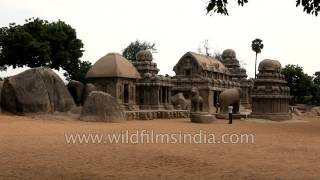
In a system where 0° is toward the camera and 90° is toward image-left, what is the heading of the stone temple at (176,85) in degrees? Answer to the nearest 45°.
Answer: approximately 315°

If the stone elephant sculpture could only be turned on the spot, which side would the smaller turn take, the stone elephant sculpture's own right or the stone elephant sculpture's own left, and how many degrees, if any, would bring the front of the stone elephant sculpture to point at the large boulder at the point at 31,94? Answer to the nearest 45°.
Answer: approximately 180°

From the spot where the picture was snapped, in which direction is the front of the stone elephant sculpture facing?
facing away from the viewer and to the right of the viewer

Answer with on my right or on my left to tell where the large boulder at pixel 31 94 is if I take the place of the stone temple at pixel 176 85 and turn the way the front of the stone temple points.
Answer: on my right

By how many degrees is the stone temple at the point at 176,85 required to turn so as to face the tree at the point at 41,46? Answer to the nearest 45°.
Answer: approximately 180°

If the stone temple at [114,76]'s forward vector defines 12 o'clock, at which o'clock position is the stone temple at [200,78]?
the stone temple at [200,78] is roughly at 9 o'clock from the stone temple at [114,76].

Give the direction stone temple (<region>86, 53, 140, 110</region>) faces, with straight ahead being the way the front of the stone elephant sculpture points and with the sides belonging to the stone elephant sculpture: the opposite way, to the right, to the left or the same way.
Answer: to the right

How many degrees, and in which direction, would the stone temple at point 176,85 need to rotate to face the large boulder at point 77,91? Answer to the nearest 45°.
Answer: approximately 90° to its right

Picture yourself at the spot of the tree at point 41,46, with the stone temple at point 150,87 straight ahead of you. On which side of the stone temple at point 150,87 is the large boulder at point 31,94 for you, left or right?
right

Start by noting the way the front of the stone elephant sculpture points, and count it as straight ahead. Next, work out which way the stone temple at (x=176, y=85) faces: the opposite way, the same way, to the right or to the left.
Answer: to the right

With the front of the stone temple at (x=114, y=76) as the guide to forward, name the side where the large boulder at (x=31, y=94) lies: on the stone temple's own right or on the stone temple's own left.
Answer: on the stone temple's own right

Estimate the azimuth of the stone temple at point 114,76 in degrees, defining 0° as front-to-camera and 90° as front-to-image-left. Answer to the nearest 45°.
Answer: approximately 315°
